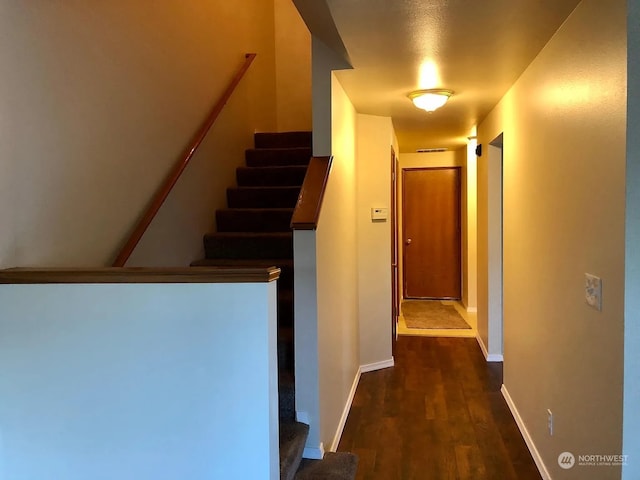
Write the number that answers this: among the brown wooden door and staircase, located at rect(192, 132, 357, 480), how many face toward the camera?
2

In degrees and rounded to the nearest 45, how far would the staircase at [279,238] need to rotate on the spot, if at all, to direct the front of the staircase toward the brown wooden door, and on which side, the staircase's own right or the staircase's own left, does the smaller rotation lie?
approximately 135° to the staircase's own left

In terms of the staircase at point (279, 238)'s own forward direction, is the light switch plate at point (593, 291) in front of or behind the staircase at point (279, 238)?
in front

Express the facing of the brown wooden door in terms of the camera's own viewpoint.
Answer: facing the viewer

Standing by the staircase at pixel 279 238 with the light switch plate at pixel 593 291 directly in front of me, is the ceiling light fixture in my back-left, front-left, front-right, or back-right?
front-left

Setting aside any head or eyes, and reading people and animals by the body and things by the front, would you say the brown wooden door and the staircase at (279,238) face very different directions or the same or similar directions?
same or similar directions

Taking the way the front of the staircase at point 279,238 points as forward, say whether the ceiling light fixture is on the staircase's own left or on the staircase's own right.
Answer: on the staircase's own left

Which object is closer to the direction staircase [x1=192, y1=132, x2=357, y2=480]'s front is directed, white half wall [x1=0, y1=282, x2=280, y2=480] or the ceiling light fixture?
the white half wall

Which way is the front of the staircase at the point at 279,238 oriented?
toward the camera

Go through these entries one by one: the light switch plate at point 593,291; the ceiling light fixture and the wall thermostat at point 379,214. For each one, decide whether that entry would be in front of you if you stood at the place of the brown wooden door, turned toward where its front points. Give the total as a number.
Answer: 3

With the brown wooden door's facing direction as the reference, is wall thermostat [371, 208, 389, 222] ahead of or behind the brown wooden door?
ahead

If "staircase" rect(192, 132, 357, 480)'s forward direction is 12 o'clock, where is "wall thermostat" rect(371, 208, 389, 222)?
The wall thermostat is roughly at 8 o'clock from the staircase.

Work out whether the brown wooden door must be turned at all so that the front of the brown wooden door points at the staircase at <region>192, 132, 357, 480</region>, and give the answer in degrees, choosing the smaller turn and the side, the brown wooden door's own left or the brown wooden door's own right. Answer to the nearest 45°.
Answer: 0° — it already faces it

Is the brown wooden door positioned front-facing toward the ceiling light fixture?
yes
